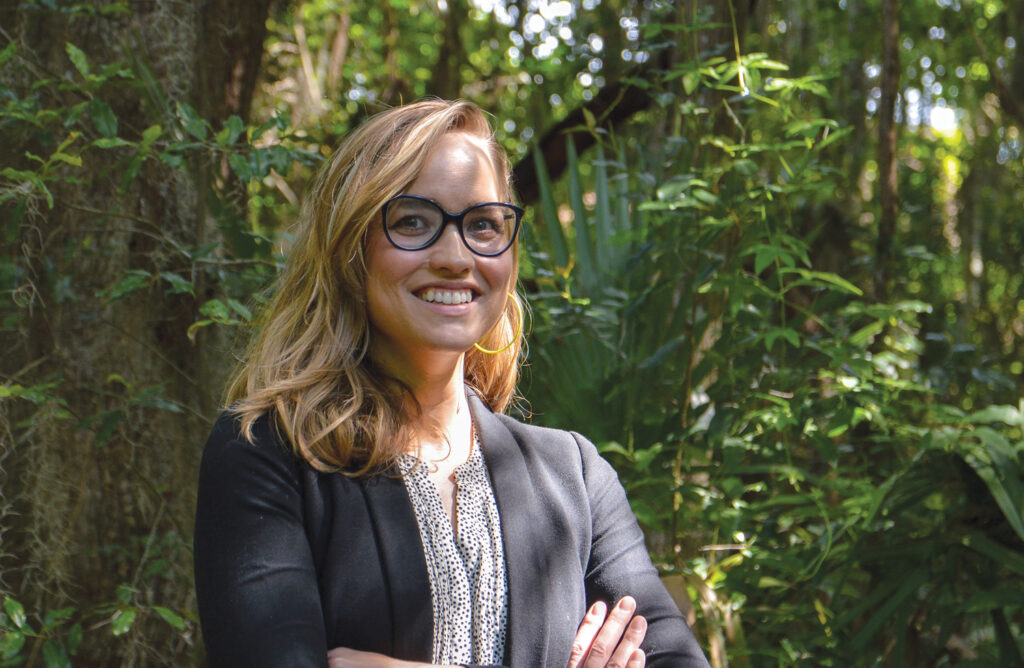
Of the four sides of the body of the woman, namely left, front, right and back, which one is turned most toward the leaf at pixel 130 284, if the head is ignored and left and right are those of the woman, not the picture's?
back

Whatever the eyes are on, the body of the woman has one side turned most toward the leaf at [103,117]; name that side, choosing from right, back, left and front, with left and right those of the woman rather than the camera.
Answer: back

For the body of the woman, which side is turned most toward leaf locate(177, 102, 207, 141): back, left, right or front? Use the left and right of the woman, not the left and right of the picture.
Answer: back

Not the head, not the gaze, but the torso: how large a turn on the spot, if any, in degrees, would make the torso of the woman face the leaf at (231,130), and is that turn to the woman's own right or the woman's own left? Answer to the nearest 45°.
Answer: approximately 180°

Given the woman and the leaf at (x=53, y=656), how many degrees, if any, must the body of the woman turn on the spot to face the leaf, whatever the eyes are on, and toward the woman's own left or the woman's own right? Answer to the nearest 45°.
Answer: approximately 180°

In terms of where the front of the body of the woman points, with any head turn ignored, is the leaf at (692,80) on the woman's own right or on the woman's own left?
on the woman's own left

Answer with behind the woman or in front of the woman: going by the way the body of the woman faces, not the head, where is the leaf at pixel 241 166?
behind

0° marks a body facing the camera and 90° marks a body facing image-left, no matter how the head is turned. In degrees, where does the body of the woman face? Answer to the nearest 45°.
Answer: approximately 315°

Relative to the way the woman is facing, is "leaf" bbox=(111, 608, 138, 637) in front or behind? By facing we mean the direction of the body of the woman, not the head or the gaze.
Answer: behind

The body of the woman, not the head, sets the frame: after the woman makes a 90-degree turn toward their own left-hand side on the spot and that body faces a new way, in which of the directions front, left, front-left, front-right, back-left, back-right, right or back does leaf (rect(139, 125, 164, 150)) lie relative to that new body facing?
left

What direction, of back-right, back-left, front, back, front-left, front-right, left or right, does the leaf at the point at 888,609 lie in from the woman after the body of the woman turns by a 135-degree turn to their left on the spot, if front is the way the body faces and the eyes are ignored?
front-right

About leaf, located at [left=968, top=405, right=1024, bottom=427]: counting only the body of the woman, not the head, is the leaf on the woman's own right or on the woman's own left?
on the woman's own left
